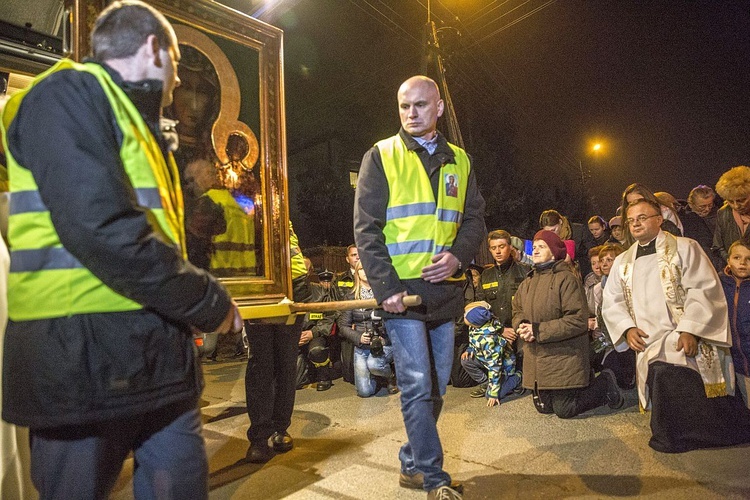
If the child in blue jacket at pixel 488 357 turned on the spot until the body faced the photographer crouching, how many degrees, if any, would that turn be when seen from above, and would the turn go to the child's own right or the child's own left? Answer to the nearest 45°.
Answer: approximately 45° to the child's own right

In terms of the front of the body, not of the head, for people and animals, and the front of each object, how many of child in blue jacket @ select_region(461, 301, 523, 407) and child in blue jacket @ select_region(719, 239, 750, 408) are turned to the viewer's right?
0

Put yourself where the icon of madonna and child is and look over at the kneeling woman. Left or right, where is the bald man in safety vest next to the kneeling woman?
right

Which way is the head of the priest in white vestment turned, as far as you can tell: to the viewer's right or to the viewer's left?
to the viewer's left

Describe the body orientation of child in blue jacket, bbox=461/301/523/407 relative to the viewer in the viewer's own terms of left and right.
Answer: facing the viewer and to the left of the viewer

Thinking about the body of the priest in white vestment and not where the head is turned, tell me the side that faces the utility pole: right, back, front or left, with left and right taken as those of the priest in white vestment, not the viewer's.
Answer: right

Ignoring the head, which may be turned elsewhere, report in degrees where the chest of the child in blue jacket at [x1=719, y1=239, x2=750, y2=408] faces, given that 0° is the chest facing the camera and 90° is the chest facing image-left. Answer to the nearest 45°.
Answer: approximately 45°
